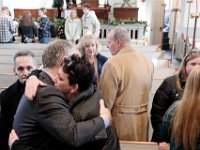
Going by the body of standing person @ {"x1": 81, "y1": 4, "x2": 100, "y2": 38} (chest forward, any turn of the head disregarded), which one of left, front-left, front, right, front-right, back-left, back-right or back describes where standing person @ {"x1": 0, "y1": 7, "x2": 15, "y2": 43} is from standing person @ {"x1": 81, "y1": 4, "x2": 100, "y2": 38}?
front-right

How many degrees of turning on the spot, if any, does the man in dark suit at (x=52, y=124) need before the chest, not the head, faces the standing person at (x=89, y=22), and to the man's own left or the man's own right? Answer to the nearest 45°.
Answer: approximately 45° to the man's own left

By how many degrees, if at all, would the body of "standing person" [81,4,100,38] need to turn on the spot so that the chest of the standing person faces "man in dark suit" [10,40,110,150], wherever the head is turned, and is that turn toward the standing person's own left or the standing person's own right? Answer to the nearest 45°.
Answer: approximately 45° to the standing person's own left

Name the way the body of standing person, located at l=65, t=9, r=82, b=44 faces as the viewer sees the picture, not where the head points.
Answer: toward the camera

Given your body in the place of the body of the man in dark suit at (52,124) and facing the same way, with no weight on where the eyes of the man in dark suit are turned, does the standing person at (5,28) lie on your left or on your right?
on your left

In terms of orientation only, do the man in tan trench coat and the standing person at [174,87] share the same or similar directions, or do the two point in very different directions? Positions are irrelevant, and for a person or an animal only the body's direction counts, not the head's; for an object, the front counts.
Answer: very different directions

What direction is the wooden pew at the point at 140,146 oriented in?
away from the camera
